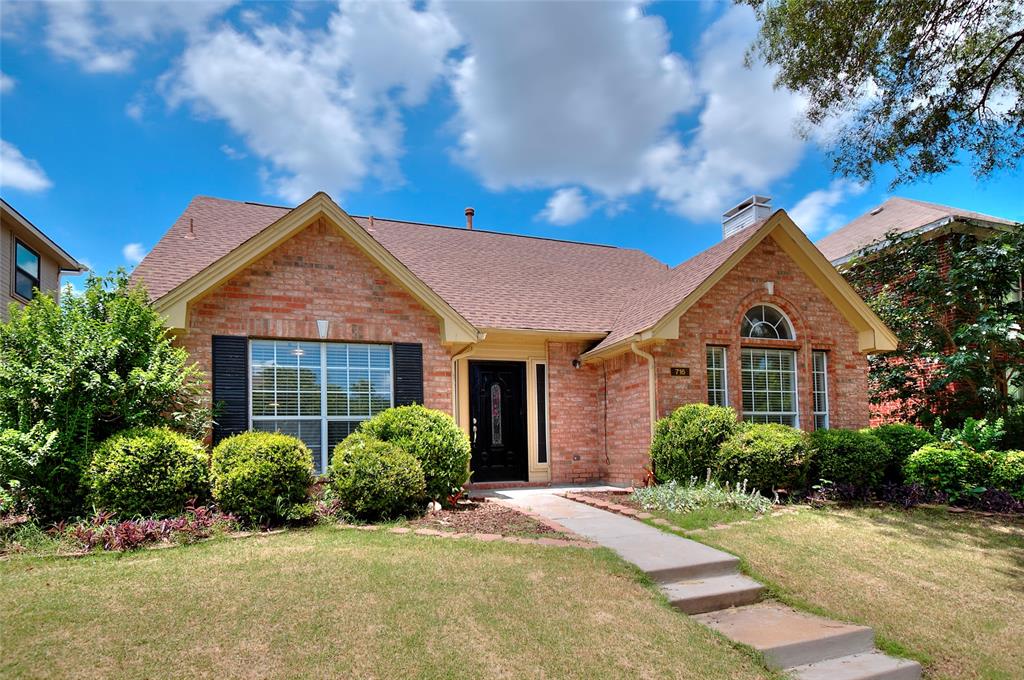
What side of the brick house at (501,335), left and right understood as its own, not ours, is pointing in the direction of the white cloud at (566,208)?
back

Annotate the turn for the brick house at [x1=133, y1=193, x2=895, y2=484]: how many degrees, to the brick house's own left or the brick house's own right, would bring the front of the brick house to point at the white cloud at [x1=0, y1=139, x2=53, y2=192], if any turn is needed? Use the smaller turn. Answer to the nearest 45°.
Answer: approximately 90° to the brick house's own right

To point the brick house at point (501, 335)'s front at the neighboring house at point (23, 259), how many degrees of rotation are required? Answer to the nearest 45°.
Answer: approximately 135° to its right

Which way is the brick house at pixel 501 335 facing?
toward the camera

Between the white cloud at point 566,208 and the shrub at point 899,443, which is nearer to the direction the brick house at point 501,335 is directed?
the shrub

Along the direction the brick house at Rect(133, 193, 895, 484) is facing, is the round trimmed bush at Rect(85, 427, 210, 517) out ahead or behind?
ahead

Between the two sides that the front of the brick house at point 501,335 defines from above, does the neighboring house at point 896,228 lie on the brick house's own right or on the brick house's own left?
on the brick house's own left

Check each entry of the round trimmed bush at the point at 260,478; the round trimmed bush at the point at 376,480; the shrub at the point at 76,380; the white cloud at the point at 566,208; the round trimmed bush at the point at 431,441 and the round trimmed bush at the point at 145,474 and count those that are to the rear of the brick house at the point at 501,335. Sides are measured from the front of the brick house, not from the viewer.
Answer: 1

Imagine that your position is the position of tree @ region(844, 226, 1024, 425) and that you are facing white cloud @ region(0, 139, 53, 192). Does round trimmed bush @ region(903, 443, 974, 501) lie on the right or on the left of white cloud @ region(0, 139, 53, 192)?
left

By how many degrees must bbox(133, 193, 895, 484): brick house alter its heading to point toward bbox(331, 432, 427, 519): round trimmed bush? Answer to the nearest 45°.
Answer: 0° — it already faces it

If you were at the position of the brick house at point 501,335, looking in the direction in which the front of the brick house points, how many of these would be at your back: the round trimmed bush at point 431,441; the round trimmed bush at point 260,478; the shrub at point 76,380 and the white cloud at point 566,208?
1

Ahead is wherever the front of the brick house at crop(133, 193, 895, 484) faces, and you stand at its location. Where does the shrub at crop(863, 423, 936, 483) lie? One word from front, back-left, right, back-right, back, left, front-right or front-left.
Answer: left

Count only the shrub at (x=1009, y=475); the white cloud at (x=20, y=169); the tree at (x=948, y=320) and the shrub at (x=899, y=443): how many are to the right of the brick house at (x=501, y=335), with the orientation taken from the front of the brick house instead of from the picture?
1
